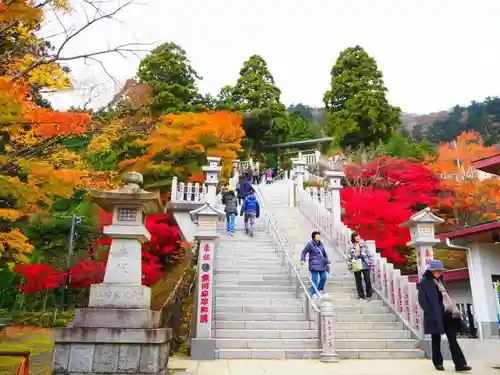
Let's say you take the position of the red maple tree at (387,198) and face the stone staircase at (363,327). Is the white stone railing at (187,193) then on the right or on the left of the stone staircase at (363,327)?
right

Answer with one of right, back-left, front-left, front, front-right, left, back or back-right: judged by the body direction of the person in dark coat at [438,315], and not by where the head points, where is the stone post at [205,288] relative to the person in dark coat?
back-right

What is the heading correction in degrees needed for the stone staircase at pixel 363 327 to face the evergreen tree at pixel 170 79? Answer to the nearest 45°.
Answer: approximately 135° to its right

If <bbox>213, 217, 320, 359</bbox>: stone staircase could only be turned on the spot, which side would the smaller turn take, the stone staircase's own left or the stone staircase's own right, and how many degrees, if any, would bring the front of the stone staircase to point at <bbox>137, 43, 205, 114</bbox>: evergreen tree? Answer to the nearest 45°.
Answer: approximately 180°

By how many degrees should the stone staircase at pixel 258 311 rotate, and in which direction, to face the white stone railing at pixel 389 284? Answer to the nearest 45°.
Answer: approximately 90° to its left

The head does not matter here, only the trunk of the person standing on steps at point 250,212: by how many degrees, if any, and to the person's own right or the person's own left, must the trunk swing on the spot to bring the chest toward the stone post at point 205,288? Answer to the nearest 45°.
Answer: approximately 180°
